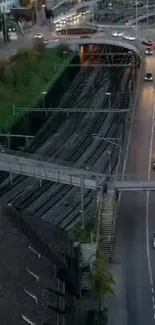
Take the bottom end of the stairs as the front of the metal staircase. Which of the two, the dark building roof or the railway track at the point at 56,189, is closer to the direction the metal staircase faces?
the dark building roof

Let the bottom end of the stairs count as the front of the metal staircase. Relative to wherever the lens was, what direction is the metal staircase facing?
facing the viewer

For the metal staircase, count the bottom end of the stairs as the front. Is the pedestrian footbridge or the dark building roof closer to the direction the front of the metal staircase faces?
the dark building roof

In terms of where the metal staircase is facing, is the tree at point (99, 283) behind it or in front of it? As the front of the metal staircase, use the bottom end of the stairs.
in front

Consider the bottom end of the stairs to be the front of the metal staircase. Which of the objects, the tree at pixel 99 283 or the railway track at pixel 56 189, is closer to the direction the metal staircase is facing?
the tree
